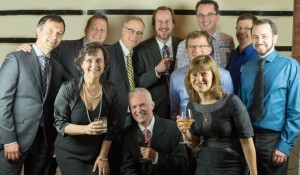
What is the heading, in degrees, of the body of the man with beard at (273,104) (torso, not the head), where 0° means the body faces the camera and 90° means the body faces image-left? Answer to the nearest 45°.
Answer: approximately 45°

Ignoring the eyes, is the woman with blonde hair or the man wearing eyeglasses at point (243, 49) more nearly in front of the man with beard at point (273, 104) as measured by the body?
the woman with blonde hair

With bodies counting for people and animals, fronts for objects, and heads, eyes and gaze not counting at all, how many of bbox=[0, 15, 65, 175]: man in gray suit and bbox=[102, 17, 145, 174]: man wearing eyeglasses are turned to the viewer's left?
0

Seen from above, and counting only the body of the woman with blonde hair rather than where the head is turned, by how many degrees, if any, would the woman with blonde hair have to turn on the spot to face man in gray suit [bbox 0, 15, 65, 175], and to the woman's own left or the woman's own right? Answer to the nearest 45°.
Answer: approximately 45° to the woman's own right

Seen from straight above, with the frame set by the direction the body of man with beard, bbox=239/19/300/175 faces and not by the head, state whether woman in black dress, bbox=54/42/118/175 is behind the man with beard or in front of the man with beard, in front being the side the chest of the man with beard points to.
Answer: in front
